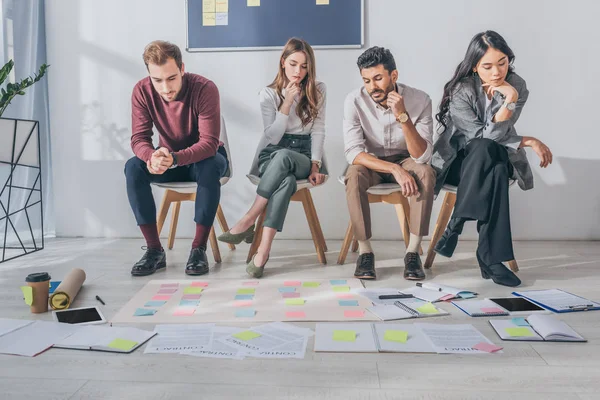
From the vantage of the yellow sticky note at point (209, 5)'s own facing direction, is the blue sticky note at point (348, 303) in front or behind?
in front

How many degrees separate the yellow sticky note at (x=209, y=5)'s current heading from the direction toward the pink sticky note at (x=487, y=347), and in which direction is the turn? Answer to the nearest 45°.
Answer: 0° — it already faces it

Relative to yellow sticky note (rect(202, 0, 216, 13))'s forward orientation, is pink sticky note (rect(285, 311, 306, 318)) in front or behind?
in front

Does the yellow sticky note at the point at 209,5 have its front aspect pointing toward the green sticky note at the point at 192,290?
yes

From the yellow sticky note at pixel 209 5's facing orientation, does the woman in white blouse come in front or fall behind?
in front

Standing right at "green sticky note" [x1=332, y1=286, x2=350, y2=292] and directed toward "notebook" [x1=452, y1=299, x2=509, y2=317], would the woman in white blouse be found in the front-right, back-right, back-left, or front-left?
back-left

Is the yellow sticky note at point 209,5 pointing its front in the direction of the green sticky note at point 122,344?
yes

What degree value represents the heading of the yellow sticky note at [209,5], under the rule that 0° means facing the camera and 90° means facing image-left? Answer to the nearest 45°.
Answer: approximately 0°

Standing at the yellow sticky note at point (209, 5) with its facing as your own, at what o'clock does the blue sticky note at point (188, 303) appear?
The blue sticky note is roughly at 12 o'clock from the yellow sticky note.
